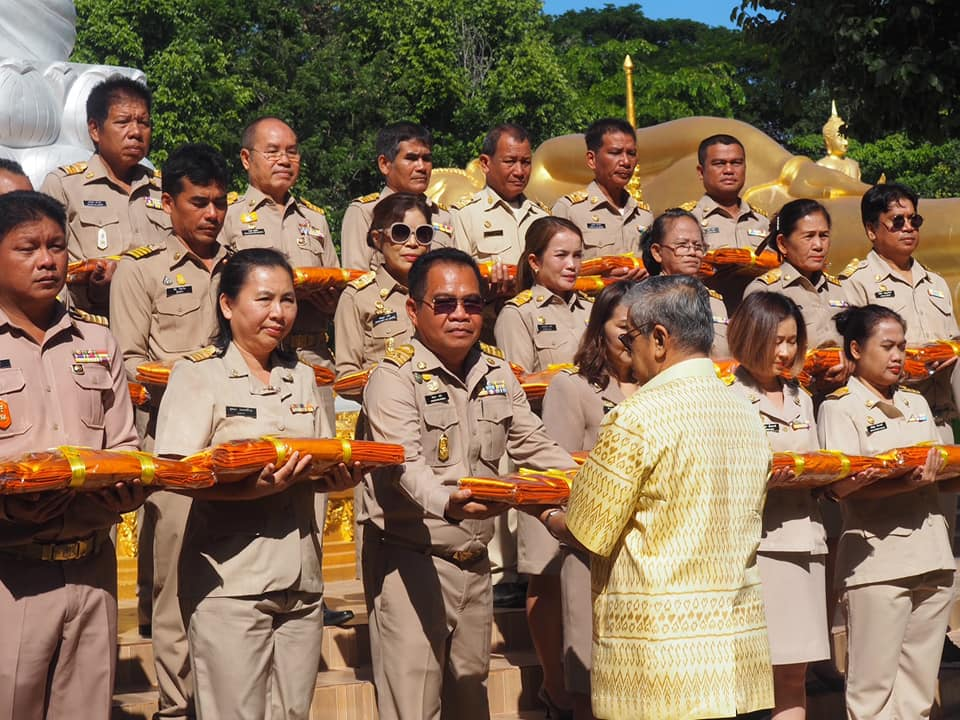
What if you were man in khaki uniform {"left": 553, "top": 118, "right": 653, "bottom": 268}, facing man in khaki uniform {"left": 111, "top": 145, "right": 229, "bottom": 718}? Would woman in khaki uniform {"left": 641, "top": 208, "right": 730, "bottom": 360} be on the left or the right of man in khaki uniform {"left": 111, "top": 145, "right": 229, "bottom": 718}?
left

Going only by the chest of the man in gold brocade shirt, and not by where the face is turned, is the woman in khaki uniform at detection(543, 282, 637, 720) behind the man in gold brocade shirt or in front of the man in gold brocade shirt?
in front

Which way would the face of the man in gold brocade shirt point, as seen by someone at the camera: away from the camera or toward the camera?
away from the camera

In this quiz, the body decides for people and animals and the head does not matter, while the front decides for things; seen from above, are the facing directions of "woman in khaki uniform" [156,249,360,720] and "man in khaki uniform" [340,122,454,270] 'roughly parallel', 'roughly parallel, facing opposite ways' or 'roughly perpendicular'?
roughly parallel

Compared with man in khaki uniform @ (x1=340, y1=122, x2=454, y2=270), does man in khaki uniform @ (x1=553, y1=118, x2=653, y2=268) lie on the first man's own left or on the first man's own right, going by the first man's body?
on the first man's own left

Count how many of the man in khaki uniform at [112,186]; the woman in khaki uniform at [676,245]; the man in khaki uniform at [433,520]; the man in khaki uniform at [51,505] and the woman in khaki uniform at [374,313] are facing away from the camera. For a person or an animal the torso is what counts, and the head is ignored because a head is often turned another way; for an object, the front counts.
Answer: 0

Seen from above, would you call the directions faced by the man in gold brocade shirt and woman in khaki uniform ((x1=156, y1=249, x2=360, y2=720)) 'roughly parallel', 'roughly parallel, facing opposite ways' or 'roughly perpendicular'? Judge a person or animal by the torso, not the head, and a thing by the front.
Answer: roughly parallel, facing opposite ways

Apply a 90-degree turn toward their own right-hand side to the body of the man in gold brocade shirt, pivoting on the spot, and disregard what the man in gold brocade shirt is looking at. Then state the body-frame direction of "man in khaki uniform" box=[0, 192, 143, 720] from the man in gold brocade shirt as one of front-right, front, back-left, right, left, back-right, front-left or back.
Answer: back-left

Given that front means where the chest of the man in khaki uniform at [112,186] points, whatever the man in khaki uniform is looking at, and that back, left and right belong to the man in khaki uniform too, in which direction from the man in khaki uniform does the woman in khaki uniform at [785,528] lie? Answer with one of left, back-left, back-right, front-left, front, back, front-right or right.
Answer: front

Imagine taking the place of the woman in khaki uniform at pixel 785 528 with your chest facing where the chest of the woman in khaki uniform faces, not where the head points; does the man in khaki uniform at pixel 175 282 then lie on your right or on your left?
on your right

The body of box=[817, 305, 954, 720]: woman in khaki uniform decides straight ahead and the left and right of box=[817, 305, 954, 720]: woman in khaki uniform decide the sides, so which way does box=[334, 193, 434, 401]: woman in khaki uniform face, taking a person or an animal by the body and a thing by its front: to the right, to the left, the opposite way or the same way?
the same way

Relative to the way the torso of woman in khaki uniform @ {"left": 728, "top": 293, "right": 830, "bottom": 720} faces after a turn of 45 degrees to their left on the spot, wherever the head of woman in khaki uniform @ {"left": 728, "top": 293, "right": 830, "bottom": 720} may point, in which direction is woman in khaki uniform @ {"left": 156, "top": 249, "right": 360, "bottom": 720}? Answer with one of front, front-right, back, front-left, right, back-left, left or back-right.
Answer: back-right

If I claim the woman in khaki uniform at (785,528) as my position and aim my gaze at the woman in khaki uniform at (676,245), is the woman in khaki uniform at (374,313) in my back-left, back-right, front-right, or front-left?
front-left

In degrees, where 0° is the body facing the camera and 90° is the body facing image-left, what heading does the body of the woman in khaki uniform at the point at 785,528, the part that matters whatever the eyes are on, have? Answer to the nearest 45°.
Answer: approximately 315°

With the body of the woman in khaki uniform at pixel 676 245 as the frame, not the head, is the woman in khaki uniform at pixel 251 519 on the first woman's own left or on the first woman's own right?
on the first woman's own right

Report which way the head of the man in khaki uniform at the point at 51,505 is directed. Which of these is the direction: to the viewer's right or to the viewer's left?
to the viewer's right

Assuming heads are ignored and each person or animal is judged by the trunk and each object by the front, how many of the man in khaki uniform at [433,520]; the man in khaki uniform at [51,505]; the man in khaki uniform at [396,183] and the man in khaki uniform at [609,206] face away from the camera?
0

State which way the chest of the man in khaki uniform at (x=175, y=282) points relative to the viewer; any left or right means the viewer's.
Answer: facing the viewer and to the right of the viewer

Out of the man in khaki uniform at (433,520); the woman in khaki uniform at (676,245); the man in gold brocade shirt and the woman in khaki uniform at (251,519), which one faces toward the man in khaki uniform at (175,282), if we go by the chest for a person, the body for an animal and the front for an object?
the man in gold brocade shirt
